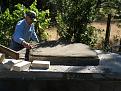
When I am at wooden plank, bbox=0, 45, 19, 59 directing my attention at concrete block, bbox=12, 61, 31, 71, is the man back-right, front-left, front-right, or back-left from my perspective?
back-left

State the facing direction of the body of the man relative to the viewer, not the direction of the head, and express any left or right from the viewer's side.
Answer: facing the viewer and to the right of the viewer

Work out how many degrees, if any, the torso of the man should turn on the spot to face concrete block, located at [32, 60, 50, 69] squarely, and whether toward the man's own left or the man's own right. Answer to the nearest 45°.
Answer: approximately 45° to the man's own right

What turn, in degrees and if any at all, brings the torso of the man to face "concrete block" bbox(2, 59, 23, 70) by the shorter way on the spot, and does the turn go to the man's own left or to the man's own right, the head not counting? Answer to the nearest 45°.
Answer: approximately 45° to the man's own right

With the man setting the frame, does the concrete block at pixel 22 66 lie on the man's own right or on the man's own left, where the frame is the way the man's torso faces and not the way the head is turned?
on the man's own right
